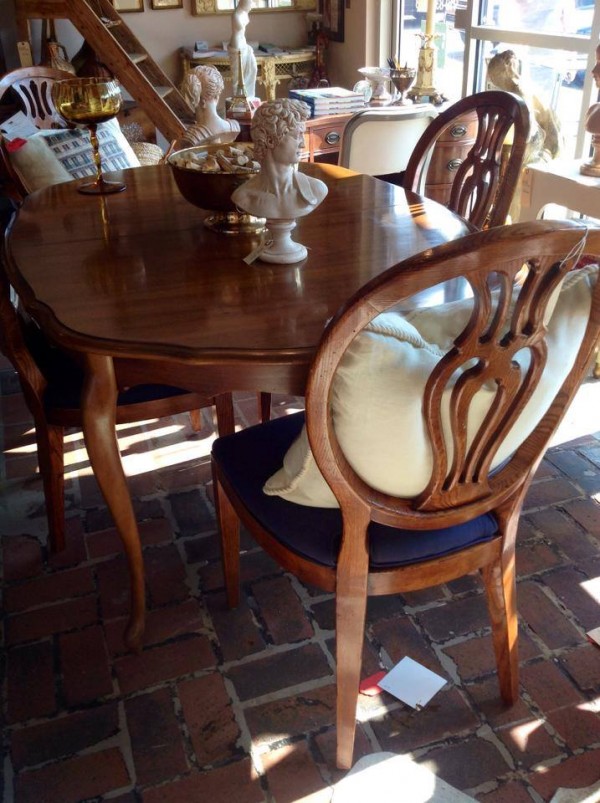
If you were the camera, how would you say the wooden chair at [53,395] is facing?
facing away from the viewer and to the right of the viewer

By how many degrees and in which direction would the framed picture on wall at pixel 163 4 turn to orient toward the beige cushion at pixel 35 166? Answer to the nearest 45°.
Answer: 0° — it already faces it

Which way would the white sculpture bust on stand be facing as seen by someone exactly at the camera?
facing the viewer and to the right of the viewer

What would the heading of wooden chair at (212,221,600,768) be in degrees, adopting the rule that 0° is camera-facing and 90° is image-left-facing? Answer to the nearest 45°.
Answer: approximately 135°

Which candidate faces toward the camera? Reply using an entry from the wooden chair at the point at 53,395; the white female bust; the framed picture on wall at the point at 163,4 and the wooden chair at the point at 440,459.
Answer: the framed picture on wall

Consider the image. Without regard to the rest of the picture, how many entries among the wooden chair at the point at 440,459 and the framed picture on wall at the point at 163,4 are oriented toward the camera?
1

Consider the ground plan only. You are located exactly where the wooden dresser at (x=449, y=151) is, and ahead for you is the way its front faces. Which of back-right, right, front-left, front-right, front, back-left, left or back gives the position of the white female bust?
front-right

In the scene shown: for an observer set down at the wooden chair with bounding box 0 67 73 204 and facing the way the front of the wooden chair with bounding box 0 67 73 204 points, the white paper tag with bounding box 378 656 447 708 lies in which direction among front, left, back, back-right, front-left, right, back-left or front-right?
front-right
